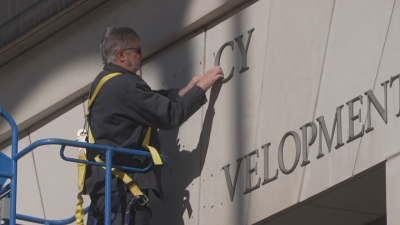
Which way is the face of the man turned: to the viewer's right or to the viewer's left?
to the viewer's right

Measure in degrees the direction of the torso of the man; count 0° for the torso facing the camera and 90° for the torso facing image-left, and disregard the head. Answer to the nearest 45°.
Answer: approximately 225°
